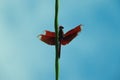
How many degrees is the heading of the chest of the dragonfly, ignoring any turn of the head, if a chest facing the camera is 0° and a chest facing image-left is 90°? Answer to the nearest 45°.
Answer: approximately 180°
